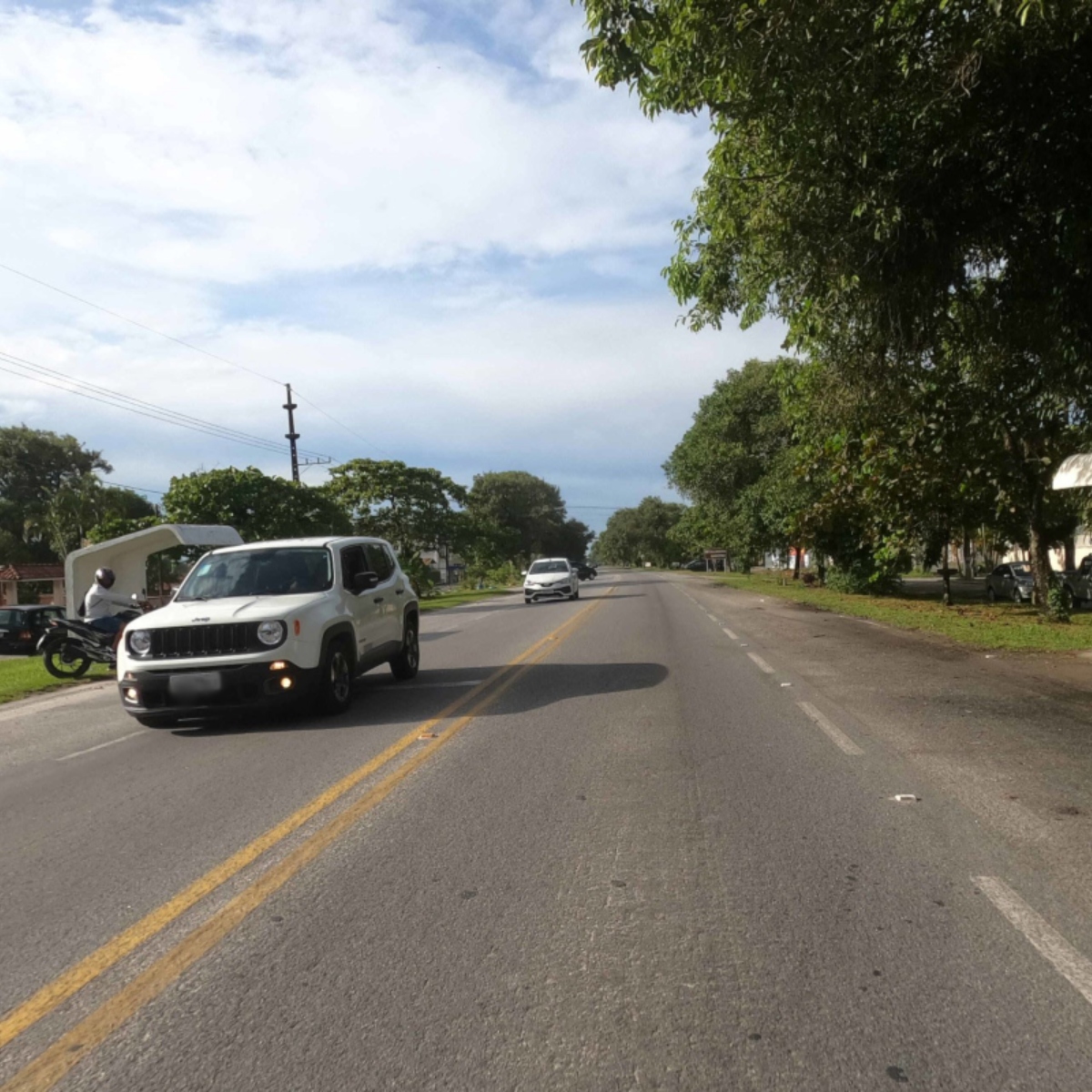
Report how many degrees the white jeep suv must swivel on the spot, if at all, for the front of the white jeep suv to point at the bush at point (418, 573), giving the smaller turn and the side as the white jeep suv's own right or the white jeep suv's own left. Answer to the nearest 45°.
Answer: approximately 135° to the white jeep suv's own right

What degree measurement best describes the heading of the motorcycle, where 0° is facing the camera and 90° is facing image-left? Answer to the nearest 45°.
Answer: approximately 270°

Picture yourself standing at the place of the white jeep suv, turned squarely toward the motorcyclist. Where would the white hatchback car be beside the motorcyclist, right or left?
right

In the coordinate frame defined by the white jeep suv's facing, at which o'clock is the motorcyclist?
The motorcyclist is roughly at 4 o'clock from the white jeep suv.

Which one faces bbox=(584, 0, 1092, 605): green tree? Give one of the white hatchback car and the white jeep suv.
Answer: the white hatchback car

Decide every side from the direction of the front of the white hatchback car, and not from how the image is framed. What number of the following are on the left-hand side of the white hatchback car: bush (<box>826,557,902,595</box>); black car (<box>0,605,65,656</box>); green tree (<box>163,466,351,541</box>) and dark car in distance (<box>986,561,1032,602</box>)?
2

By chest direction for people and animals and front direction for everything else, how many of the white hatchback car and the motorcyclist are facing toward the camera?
1

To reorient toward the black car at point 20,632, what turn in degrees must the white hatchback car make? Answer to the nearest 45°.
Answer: approximately 45° to its right

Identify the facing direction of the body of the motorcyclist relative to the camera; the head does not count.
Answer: to the viewer's right

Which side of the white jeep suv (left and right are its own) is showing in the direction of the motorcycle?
right
